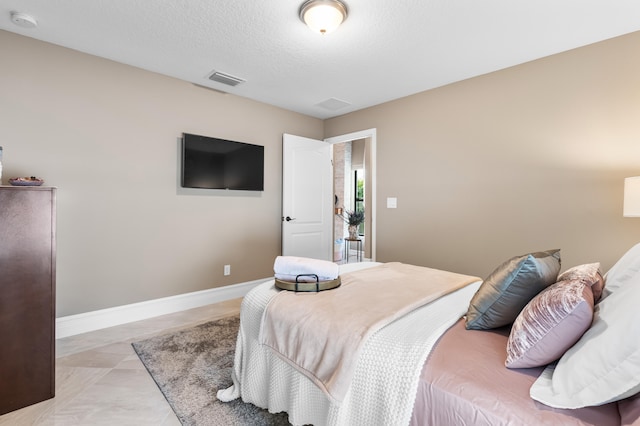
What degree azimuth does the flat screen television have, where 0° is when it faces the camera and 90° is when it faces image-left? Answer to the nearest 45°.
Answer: approximately 315°

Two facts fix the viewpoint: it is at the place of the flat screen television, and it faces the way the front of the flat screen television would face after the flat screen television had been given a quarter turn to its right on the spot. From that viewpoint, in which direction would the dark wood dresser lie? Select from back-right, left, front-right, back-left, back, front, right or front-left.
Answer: front

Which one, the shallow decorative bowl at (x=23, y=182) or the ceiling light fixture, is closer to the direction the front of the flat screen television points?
the ceiling light fixture

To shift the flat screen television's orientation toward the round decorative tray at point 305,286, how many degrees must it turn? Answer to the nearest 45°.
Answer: approximately 45° to its right

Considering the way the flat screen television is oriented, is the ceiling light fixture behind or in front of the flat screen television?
in front

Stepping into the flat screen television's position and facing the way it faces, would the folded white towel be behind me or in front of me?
in front

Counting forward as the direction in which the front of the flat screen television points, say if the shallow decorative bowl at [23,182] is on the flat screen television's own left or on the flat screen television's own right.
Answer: on the flat screen television's own right

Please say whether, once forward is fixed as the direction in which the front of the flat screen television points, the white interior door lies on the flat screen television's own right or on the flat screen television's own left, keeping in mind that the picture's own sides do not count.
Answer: on the flat screen television's own left

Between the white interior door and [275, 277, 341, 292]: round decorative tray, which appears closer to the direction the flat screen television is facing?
the round decorative tray
